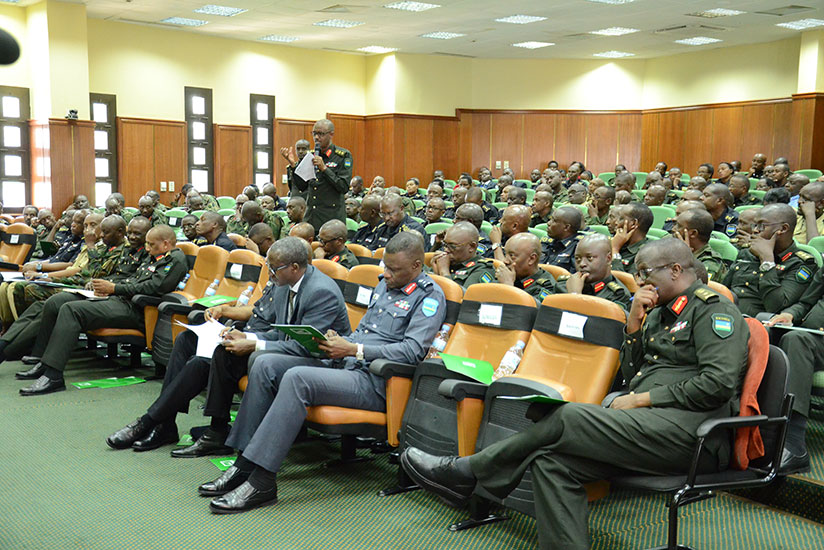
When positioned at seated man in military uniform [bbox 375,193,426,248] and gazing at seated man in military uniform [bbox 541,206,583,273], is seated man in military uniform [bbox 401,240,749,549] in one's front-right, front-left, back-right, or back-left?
front-right

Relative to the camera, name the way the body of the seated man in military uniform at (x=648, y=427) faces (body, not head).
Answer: to the viewer's left

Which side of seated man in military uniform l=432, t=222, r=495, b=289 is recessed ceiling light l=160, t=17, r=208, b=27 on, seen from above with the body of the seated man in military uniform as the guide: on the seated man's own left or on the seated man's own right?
on the seated man's own right

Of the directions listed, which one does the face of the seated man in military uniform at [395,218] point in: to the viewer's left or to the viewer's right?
to the viewer's left

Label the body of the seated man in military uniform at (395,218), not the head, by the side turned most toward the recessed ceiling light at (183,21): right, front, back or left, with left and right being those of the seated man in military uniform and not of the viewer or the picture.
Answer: right

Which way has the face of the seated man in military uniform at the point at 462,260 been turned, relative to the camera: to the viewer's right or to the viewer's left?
to the viewer's left

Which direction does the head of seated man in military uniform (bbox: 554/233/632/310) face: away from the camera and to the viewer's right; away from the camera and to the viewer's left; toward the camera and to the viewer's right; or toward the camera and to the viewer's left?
toward the camera and to the viewer's left

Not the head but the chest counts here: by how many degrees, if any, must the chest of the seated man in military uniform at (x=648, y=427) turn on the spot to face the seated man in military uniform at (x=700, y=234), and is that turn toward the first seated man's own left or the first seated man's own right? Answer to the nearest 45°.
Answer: approximately 90° to the first seated man's own right

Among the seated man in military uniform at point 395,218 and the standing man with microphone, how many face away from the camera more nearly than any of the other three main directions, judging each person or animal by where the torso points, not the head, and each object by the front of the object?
0

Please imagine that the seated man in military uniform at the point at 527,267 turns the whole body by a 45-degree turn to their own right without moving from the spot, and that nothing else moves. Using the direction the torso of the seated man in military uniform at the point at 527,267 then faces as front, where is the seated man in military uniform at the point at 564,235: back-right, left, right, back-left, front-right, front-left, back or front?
right

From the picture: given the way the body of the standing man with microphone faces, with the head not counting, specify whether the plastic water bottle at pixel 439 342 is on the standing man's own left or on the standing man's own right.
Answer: on the standing man's own left

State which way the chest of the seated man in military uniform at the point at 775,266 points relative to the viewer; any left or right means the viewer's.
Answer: facing the viewer and to the left of the viewer
